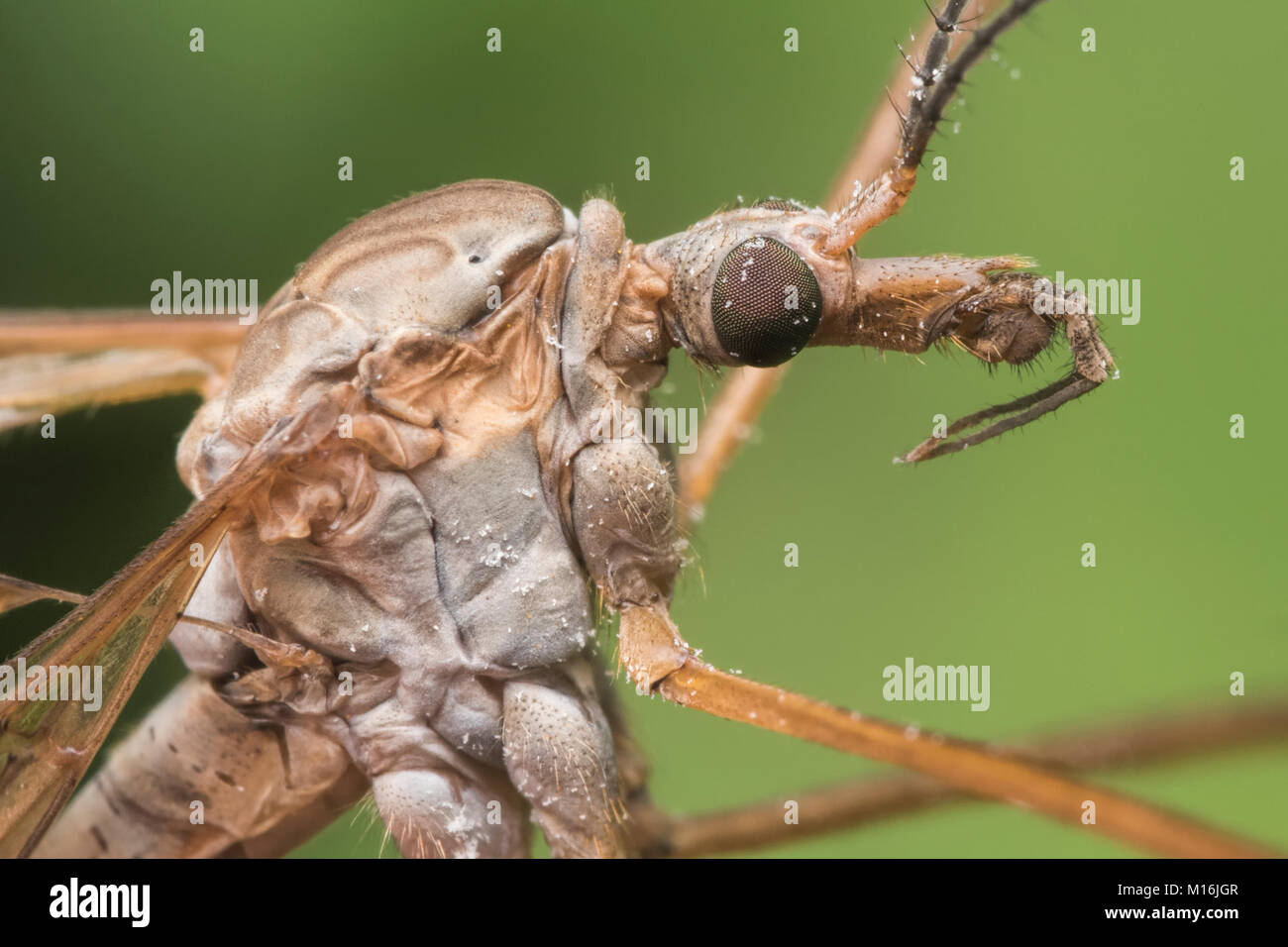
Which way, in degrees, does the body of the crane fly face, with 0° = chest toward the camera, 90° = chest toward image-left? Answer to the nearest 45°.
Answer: approximately 270°
